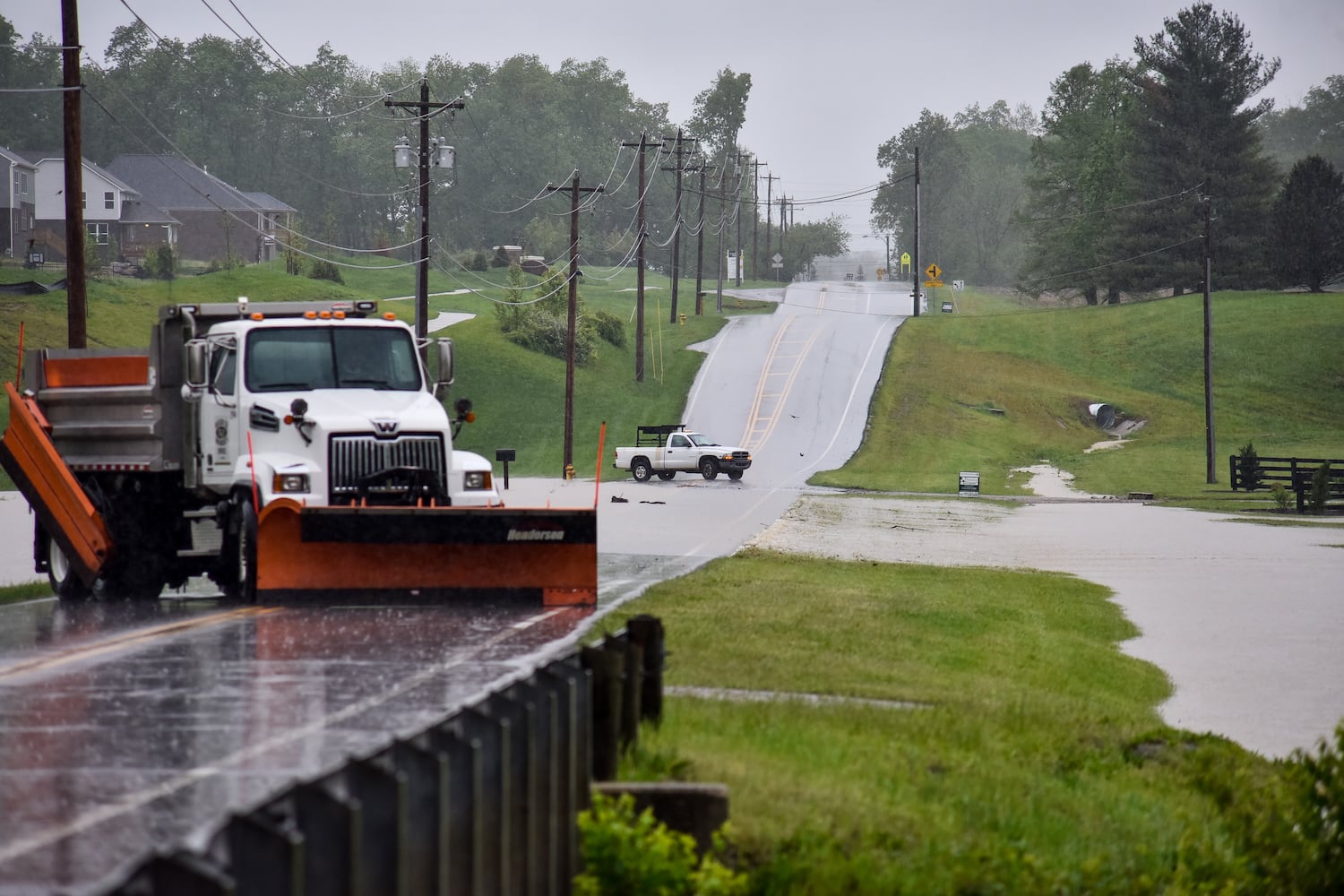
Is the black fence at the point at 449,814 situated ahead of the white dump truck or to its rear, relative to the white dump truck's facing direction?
ahead

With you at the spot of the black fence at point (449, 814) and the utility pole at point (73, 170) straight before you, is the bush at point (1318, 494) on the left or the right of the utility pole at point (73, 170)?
right

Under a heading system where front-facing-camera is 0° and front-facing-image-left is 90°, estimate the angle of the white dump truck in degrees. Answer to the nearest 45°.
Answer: approximately 315°

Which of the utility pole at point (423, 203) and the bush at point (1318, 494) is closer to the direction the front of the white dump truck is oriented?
the bush

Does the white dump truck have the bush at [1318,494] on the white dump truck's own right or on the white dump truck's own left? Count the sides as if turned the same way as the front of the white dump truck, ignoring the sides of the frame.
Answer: on the white dump truck's own left

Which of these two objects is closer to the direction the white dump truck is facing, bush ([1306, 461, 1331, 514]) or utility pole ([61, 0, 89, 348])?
the bush

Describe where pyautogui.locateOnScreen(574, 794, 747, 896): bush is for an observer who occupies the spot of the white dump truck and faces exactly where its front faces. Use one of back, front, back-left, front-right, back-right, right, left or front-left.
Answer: front-right

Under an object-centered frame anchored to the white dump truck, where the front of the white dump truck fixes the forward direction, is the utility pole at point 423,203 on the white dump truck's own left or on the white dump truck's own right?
on the white dump truck's own left

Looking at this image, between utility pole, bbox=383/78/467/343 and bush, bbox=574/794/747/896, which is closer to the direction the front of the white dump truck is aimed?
the bush

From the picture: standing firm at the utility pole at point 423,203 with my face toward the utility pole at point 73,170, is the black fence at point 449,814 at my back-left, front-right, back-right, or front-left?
front-left

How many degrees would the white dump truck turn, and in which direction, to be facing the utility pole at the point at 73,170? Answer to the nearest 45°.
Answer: approximately 135° to its left

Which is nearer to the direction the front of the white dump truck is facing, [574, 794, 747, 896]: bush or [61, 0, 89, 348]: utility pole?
the bush

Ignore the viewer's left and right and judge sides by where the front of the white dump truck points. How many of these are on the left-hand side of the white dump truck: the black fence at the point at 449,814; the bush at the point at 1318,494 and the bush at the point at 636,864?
1

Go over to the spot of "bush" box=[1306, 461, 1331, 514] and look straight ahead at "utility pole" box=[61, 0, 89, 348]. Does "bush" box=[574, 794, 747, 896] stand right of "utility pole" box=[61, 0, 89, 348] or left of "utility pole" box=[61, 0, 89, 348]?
left

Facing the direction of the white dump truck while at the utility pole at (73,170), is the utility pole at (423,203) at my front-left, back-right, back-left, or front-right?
back-left
